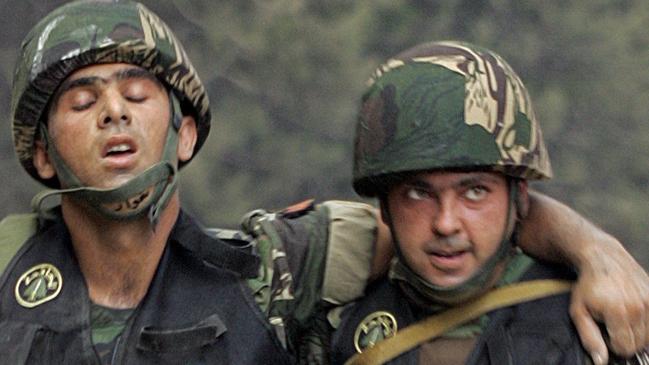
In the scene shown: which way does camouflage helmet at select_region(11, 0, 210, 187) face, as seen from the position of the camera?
facing the viewer

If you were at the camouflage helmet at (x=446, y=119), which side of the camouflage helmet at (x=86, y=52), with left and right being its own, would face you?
left
